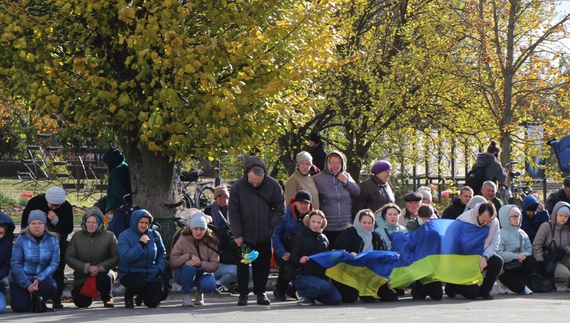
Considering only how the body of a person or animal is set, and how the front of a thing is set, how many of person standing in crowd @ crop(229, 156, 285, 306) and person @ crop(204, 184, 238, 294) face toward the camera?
2

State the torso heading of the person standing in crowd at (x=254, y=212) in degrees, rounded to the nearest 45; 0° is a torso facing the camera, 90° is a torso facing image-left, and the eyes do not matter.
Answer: approximately 0°

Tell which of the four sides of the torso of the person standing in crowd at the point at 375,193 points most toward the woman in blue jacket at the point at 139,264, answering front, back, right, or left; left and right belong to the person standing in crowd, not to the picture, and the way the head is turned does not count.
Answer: right

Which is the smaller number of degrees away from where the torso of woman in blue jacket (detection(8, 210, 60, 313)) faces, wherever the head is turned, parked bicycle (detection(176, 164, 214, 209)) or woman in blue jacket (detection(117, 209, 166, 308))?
the woman in blue jacket

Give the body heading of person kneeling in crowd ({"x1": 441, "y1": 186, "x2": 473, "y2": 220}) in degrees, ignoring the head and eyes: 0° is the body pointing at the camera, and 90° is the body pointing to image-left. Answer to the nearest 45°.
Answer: approximately 315°

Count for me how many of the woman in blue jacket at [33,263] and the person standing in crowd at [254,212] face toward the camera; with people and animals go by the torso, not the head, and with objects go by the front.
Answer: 2

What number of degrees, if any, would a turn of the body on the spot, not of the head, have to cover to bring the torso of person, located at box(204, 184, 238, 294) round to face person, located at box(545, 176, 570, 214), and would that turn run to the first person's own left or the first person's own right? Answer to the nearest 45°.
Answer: approximately 90° to the first person's own left

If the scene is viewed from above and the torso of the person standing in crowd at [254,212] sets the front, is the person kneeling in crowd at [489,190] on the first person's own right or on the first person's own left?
on the first person's own left

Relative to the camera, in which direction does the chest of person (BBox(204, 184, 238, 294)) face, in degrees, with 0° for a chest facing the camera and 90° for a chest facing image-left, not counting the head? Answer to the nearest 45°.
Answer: approximately 0°
